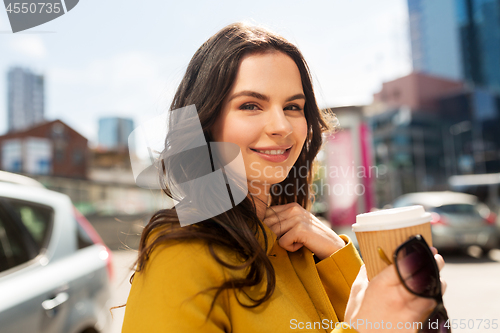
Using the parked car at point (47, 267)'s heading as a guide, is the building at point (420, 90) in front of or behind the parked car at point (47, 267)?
behind

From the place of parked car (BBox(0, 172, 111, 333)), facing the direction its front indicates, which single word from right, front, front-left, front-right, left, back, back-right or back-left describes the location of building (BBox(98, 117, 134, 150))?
back-right

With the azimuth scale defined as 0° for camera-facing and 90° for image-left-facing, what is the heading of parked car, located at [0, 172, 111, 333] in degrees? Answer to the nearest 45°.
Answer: approximately 45°

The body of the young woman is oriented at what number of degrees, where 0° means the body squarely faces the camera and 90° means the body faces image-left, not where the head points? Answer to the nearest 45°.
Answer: approximately 315°

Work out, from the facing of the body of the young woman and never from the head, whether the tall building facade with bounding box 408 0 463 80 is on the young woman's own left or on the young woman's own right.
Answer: on the young woman's own left

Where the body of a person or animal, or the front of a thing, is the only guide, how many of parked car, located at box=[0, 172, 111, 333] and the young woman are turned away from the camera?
0

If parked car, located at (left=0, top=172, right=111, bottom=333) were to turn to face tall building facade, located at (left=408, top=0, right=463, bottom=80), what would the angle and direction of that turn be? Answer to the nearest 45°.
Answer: approximately 180°

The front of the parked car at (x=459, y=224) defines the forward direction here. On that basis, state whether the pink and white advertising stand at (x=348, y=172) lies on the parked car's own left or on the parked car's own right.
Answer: on the parked car's own left

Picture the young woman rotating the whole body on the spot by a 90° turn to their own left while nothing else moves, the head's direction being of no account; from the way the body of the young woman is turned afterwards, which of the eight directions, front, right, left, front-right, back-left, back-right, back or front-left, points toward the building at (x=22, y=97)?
left

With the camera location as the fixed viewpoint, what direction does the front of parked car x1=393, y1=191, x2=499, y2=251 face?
facing away from the viewer and to the left of the viewer

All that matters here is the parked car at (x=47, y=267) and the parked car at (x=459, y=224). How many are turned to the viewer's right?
0

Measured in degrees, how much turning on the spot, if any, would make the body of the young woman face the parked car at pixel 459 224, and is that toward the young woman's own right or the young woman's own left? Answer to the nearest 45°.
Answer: approximately 90° to the young woman's own left
